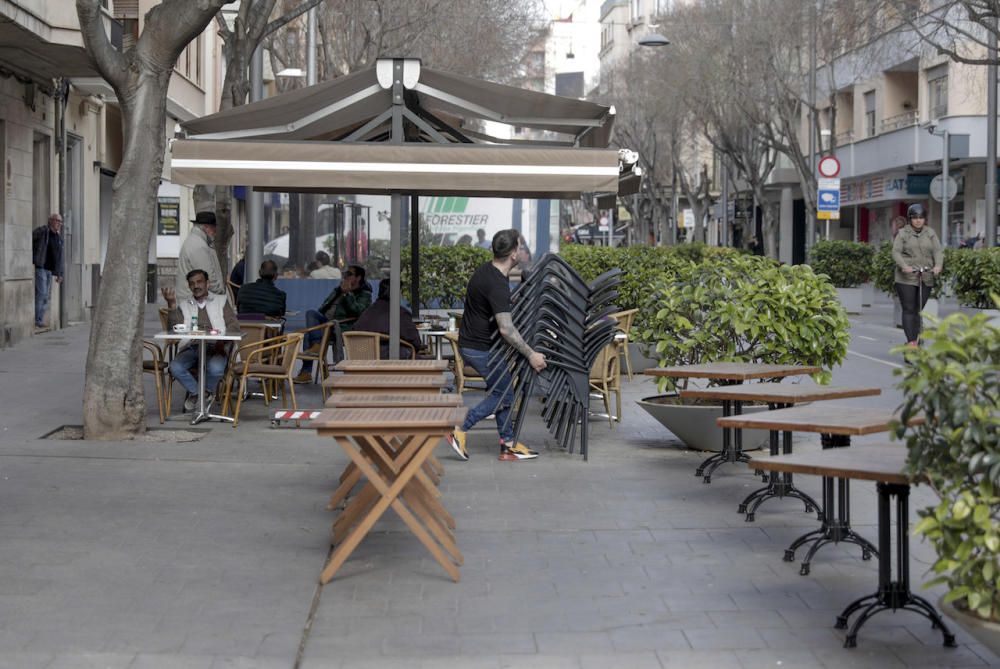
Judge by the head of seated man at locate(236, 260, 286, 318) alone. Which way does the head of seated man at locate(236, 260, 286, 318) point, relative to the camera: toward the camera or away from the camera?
away from the camera

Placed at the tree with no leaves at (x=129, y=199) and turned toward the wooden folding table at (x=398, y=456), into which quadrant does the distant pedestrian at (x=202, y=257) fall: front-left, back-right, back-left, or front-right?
back-left

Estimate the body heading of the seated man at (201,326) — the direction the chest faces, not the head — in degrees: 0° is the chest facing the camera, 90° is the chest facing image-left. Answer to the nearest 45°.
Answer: approximately 0°

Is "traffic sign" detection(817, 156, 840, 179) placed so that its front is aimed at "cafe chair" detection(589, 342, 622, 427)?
yes

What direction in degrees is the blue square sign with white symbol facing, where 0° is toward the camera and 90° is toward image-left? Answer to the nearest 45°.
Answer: approximately 0°

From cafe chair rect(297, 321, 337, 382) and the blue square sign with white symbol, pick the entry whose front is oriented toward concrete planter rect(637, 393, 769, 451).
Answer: the blue square sign with white symbol
